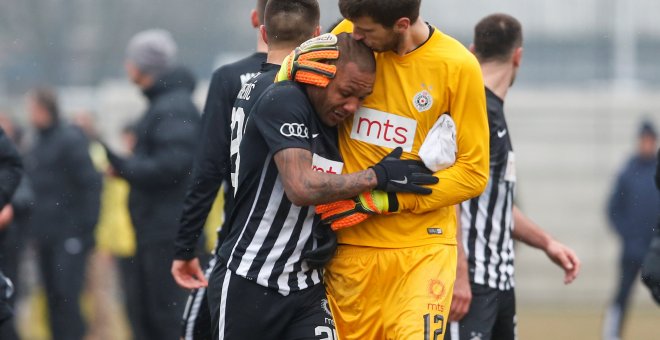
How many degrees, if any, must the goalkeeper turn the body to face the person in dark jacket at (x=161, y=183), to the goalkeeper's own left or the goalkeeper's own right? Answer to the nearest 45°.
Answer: approximately 90° to the goalkeeper's own right

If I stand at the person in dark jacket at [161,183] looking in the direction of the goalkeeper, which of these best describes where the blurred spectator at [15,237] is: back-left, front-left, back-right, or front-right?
back-right

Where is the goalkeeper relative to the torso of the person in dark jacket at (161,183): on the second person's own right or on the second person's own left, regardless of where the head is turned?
on the second person's own left

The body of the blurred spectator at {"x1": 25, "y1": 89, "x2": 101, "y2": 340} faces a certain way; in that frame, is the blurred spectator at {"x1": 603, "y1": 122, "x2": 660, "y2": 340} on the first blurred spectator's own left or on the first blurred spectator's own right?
on the first blurred spectator's own left

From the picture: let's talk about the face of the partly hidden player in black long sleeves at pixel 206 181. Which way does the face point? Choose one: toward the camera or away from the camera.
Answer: away from the camera
